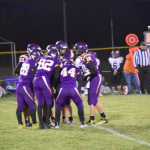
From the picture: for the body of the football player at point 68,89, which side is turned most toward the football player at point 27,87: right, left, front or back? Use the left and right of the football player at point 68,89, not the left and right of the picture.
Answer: left

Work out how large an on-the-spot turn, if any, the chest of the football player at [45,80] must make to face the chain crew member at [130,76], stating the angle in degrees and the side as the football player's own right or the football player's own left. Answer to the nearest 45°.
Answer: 0° — they already face them

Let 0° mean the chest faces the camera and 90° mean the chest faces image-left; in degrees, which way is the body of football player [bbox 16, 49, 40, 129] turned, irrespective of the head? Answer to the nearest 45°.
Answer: approximately 225°

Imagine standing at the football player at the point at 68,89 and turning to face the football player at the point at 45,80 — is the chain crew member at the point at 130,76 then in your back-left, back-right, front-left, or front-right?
back-right

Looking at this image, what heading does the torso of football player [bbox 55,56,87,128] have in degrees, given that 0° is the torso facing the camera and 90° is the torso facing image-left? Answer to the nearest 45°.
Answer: approximately 180°

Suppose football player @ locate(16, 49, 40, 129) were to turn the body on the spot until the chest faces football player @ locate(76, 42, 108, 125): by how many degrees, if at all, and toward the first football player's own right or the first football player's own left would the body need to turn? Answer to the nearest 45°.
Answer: approximately 45° to the first football player's own right

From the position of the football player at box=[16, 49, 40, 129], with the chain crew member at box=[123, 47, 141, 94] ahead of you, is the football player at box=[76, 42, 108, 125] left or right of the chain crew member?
right

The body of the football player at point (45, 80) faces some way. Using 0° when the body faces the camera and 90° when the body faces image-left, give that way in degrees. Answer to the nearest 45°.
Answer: approximately 225°
